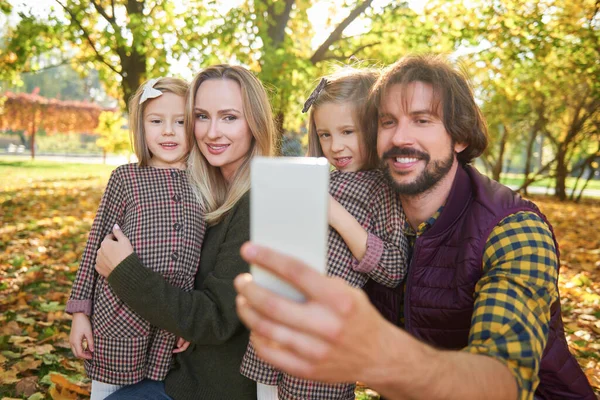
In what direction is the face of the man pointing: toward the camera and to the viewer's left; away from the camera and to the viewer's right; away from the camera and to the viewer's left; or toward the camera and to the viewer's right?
toward the camera and to the viewer's left

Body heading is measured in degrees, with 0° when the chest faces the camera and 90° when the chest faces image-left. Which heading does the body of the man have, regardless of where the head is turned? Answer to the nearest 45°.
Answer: approximately 45°

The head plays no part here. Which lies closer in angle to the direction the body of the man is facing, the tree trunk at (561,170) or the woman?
the woman

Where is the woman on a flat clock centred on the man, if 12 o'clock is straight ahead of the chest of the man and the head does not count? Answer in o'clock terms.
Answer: The woman is roughly at 2 o'clock from the man.

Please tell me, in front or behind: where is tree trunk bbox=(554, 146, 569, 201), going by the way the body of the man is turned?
behind
